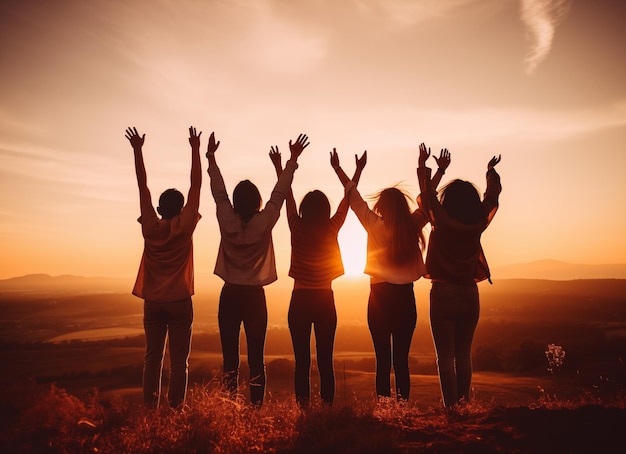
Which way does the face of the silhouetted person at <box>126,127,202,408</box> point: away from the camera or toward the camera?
away from the camera

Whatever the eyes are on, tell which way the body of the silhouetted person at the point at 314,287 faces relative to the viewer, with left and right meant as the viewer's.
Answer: facing away from the viewer

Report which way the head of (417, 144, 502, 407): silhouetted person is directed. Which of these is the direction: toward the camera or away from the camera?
away from the camera

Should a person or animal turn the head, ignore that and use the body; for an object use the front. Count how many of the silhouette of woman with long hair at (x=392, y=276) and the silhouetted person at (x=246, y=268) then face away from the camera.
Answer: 2

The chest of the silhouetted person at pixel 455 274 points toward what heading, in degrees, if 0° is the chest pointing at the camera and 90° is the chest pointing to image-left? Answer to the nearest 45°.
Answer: approximately 180°

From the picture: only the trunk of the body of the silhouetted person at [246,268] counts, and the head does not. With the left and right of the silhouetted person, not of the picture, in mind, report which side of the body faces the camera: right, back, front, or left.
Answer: back

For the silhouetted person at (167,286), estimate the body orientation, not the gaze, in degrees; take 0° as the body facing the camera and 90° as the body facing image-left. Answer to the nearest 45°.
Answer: approximately 180°

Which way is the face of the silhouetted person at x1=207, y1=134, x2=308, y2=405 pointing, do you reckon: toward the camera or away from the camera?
away from the camera

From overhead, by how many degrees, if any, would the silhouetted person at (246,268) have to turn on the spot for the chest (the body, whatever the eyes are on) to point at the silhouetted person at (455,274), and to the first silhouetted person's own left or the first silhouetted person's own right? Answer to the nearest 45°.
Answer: approximately 90° to the first silhouetted person's own right

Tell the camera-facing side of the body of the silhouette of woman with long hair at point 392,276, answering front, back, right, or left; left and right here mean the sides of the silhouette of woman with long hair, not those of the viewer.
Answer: back
